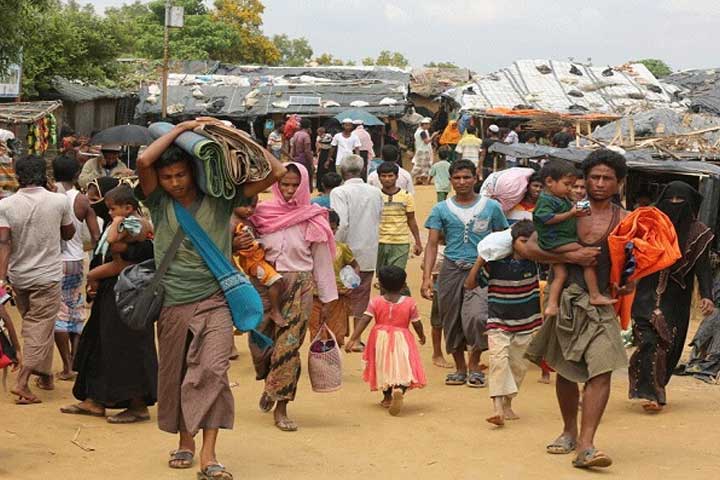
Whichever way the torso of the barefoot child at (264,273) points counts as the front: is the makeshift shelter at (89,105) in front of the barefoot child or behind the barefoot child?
behind

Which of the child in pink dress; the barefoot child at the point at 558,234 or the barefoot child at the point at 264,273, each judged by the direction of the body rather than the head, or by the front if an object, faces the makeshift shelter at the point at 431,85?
the child in pink dress

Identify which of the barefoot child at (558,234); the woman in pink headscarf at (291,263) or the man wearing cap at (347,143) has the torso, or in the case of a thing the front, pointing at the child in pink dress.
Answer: the man wearing cap

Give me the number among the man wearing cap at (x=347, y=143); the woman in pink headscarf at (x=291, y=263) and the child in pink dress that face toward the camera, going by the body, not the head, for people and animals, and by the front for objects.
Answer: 2

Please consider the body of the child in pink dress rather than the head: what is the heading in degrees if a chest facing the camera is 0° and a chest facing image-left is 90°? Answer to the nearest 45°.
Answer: approximately 180°

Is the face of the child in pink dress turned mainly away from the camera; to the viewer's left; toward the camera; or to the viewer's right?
away from the camera

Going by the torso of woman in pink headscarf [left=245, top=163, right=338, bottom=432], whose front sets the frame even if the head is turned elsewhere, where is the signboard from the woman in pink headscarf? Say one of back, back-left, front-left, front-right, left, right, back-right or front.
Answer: back

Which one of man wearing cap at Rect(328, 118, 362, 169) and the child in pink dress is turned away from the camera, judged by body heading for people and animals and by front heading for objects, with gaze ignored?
the child in pink dress

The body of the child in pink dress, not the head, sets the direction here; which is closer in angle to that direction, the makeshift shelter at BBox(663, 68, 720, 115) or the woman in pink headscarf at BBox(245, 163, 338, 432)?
the makeshift shelter

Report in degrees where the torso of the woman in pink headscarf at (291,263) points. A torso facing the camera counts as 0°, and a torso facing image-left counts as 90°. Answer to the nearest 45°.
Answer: approximately 0°

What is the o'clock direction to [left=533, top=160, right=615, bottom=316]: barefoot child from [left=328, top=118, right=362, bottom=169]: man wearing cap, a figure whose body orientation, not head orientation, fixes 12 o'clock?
The barefoot child is roughly at 12 o'clock from the man wearing cap.
